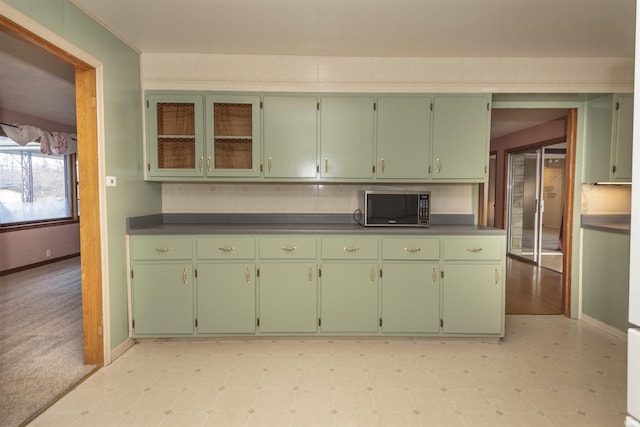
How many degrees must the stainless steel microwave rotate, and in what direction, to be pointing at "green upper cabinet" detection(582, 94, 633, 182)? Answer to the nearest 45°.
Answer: approximately 90° to its left

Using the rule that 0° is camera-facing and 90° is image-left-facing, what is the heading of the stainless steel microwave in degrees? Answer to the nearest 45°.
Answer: approximately 0°
